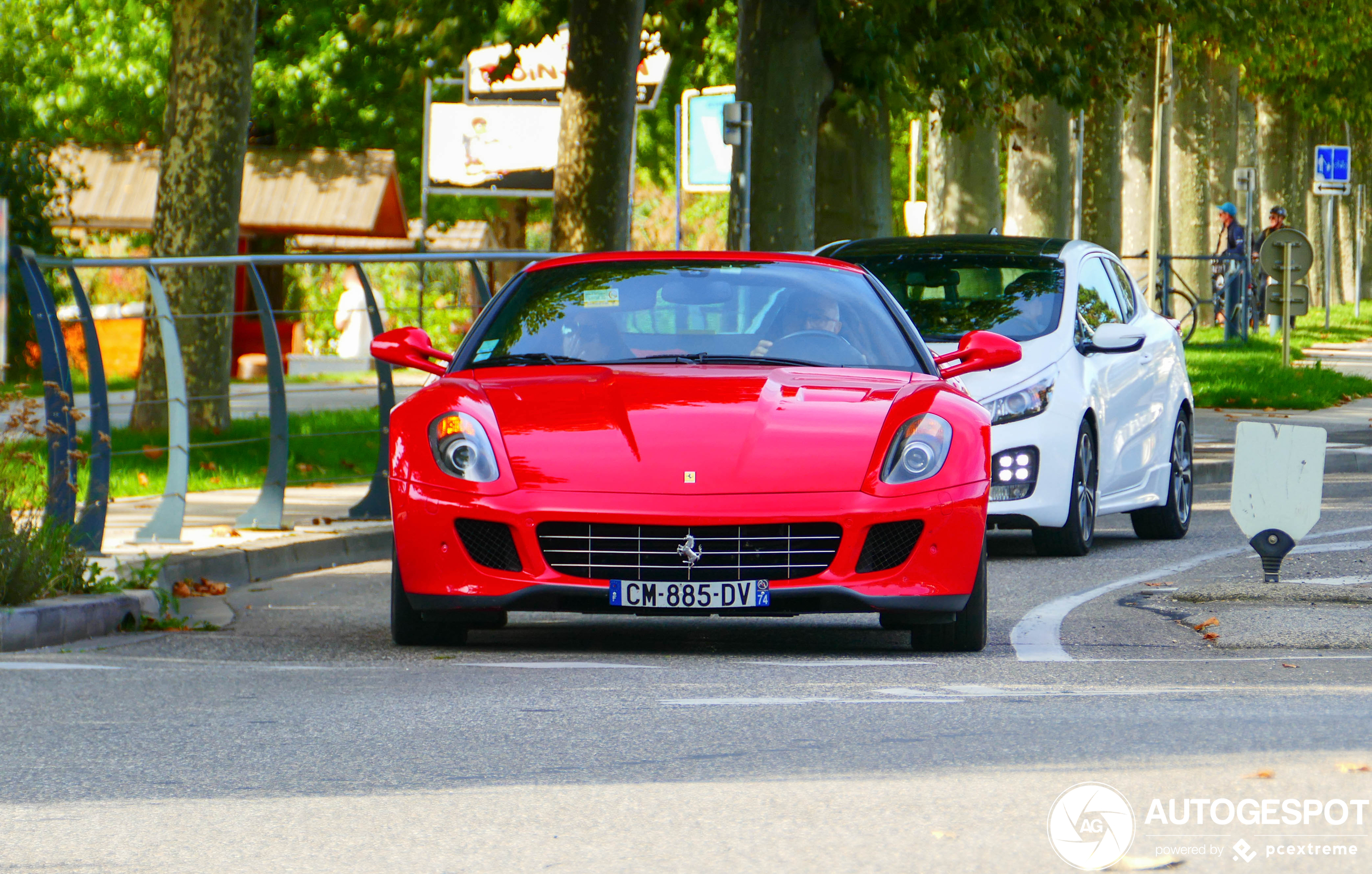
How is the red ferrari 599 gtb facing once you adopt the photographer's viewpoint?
facing the viewer

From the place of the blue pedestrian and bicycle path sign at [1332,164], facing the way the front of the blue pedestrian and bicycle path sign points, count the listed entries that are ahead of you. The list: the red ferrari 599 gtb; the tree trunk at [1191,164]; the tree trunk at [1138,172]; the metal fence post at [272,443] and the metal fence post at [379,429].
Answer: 3

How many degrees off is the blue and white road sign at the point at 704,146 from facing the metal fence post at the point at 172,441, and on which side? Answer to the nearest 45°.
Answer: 0° — it already faces it

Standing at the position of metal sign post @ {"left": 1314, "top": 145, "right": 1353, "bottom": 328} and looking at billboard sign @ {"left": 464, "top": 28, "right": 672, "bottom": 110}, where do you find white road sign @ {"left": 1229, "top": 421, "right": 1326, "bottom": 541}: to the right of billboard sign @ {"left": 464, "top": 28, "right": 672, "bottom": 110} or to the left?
left

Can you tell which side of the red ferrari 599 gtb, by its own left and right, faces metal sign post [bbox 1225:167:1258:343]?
back

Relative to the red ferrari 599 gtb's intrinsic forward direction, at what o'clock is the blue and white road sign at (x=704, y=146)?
The blue and white road sign is roughly at 6 o'clock from the red ferrari 599 gtb.

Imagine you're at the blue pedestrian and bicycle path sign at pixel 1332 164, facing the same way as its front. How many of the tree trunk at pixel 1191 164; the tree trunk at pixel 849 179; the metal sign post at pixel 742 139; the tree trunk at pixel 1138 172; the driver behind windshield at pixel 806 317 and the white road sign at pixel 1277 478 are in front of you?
4

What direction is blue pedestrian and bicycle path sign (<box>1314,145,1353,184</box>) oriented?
toward the camera

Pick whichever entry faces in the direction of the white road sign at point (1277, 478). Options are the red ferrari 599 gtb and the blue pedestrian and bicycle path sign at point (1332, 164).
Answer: the blue pedestrian and bicycle path sign

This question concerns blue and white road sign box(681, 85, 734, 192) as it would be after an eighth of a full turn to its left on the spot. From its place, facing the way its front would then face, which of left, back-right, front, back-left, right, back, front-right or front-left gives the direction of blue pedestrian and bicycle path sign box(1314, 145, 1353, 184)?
left
